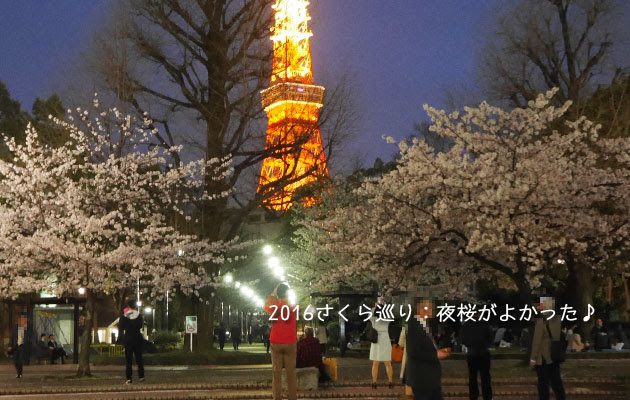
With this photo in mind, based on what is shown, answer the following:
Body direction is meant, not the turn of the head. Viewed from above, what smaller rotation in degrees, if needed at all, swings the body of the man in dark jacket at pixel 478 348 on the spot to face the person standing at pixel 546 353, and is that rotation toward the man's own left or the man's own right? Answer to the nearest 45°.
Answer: approximately 135° to the man's own right

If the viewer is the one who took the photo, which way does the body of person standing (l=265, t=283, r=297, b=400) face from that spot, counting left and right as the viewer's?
facing away from the viewer

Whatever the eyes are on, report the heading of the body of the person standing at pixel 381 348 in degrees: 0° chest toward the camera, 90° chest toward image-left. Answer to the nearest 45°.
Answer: approximately 180°

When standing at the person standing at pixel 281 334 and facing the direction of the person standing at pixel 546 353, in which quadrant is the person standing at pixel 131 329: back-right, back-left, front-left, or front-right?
back-left

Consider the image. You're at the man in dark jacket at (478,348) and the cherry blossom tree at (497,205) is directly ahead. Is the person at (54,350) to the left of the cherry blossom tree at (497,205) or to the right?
left

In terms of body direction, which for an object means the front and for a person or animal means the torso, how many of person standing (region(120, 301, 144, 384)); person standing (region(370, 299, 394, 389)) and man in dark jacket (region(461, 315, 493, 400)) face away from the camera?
3

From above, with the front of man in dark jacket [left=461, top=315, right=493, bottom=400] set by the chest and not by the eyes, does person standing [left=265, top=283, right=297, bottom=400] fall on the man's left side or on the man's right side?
on the man's left side

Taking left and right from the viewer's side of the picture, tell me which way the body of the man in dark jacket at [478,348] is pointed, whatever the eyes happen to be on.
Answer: facing away from the viewer

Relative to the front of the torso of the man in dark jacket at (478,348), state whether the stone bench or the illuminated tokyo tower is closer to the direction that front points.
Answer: the illuminated tokyo tower

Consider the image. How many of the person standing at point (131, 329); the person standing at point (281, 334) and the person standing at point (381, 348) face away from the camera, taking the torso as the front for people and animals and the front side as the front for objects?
3

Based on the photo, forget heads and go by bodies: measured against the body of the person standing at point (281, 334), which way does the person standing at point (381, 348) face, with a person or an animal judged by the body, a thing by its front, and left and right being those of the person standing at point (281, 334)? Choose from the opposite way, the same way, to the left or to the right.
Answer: the same way

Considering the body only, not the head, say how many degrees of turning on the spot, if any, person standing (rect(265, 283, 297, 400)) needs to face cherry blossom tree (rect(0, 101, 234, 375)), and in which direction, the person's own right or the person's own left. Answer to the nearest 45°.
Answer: approximately 45° to the person's own left
